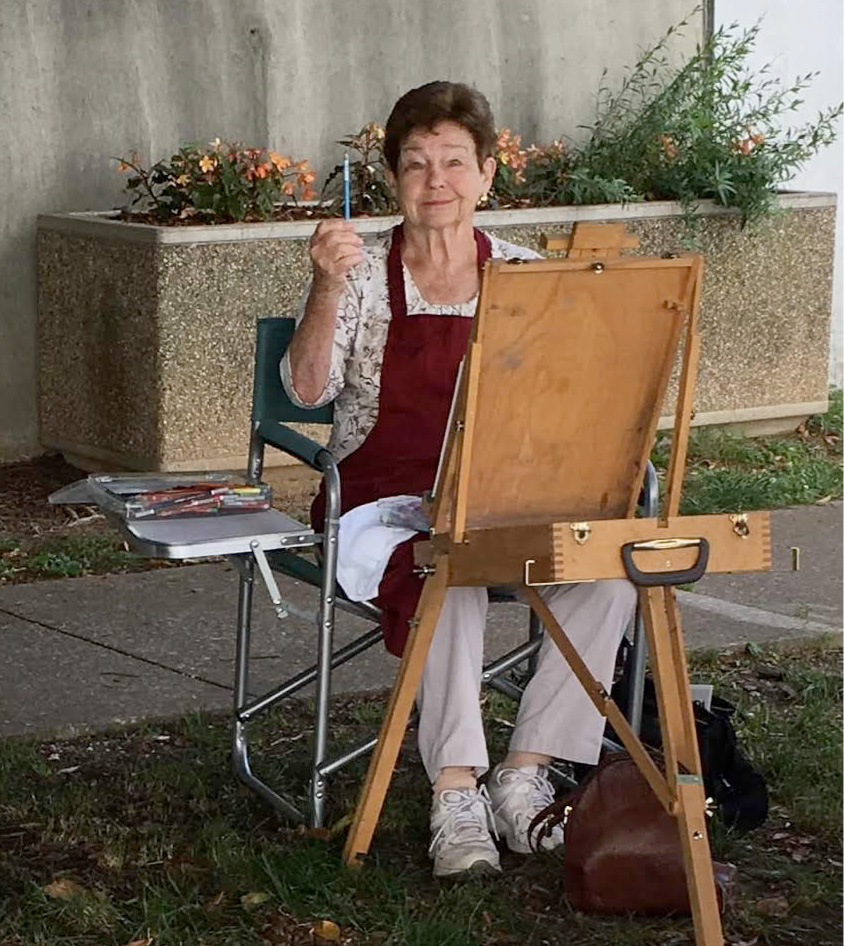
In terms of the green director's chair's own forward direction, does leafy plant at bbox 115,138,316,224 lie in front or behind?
behind

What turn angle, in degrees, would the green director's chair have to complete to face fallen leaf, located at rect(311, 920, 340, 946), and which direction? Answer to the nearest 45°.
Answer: approximately 45° to its right

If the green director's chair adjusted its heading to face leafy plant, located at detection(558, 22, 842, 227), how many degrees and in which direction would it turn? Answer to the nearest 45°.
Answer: approximately 135° to its left

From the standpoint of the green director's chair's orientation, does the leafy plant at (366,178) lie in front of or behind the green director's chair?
behind

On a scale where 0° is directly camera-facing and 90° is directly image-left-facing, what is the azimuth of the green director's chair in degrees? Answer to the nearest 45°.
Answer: approximately 315°

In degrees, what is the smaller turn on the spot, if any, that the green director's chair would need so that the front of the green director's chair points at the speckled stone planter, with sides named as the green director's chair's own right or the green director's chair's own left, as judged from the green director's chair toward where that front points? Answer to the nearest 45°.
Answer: approximately 135° to the green director's chair's own left

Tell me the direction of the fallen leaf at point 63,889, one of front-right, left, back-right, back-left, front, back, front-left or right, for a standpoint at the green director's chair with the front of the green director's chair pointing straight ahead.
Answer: right
